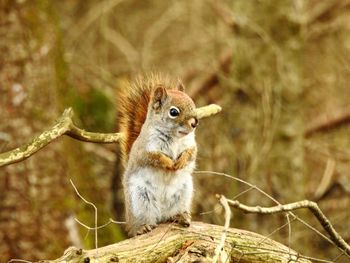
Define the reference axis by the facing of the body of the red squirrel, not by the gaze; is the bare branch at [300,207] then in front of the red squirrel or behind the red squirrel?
in front

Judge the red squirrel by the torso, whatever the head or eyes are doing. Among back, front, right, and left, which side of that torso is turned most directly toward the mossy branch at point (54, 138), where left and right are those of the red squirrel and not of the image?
right

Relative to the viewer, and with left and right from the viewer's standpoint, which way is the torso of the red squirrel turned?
facing the viewer and to the right of the viewer

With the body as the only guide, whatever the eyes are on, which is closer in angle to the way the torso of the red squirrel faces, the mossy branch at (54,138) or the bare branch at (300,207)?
the bare branch
